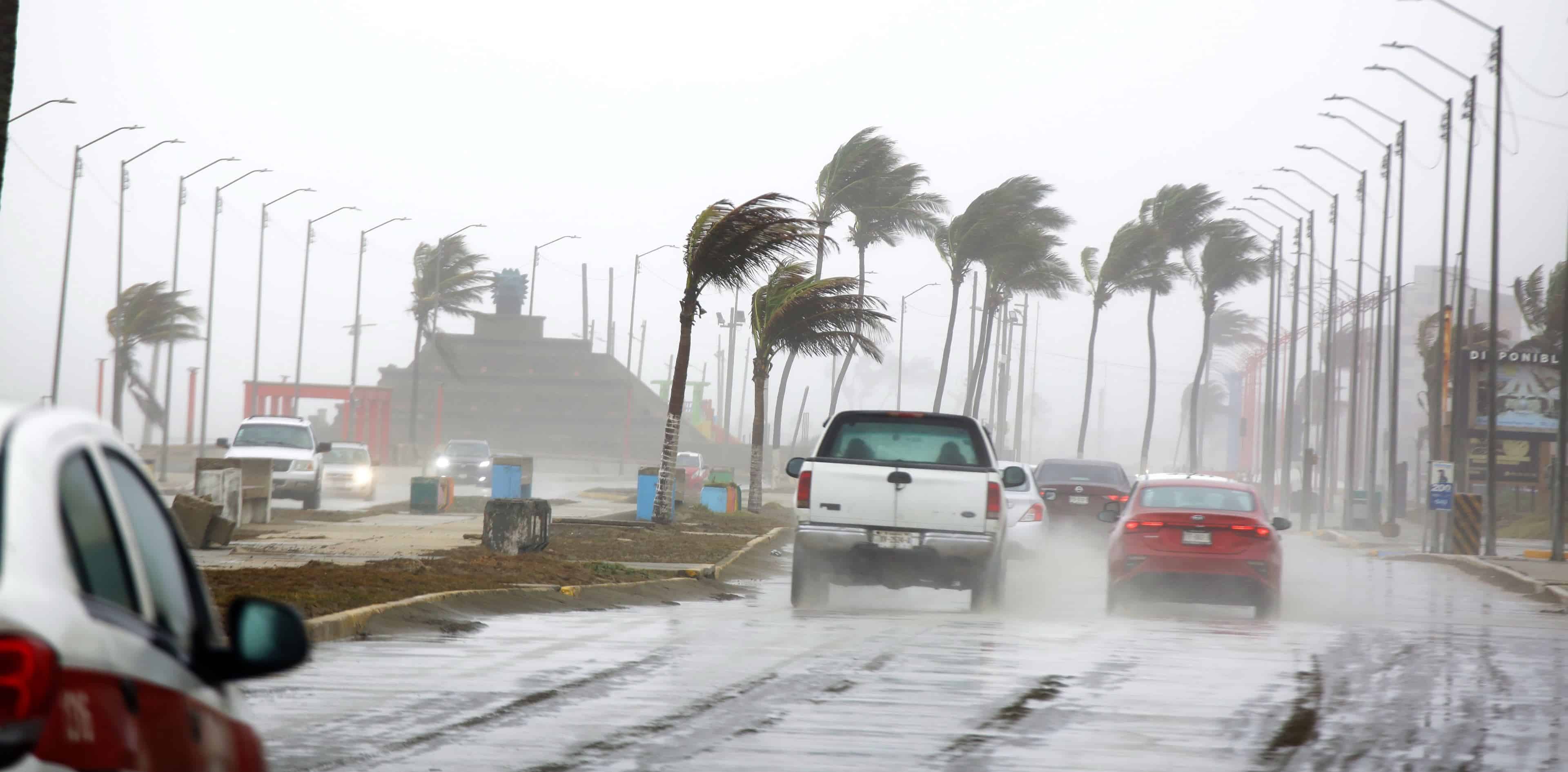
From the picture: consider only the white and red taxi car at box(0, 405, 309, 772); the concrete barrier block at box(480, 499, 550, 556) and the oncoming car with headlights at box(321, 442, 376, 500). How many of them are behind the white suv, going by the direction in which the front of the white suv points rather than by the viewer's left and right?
1

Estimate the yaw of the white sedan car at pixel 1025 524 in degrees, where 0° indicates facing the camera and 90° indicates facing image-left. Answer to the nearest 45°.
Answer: approximately 180°

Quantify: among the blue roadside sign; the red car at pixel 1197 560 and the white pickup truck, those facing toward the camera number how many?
1

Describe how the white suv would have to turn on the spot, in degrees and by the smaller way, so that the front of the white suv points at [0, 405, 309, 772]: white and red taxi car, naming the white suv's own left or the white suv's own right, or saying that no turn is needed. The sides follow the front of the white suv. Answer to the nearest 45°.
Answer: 0° — it already faces it

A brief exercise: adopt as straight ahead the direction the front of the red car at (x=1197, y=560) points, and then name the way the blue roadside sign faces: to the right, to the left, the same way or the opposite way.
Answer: the opposite way

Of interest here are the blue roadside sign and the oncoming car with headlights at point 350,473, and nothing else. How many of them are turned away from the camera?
0

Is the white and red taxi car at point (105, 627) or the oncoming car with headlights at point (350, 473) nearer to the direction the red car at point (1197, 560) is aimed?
the oncoming car with headlights

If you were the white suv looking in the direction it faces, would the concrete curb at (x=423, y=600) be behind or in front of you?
in front

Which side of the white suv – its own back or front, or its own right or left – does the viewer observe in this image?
front

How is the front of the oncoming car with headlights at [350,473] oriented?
toward the camera

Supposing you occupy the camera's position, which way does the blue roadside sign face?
facing the viewer

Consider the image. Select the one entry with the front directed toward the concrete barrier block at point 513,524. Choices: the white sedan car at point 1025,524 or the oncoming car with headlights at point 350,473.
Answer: the oncoming car with headlights

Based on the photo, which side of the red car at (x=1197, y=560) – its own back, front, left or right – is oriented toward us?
back

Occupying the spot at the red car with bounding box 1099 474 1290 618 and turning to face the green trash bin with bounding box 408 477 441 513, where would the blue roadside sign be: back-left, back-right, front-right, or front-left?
front-right

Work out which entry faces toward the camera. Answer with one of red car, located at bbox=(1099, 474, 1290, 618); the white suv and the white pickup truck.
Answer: the white suv

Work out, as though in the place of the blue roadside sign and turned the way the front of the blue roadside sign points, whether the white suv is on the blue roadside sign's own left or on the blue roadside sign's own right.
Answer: on the blue roadside sign's own right

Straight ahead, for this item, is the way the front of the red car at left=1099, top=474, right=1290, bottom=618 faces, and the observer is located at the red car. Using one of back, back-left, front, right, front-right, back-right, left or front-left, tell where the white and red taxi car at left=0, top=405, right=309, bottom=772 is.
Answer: back

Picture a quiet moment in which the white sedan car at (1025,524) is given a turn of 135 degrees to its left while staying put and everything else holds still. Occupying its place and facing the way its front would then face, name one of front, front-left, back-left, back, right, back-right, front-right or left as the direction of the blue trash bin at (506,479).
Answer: right

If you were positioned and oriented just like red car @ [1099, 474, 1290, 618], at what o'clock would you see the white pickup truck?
The white pickup truck is roughly at 8 o'clock from the red car.
